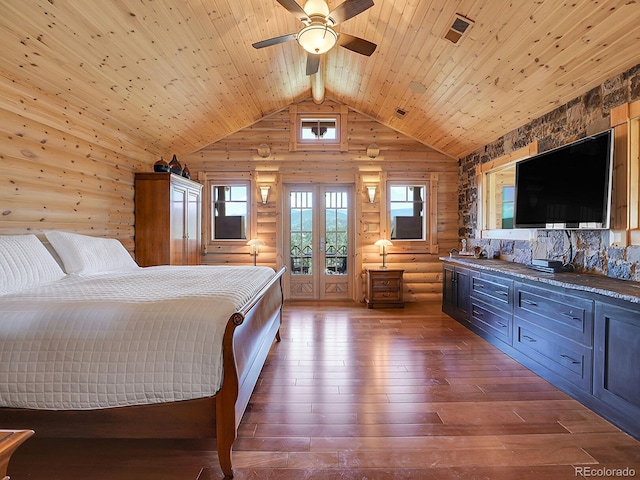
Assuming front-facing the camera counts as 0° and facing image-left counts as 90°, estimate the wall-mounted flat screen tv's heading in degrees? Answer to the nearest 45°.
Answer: approximately 45°

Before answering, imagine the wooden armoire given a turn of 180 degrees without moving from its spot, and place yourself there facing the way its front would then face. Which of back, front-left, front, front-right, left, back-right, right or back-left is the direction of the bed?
back-left

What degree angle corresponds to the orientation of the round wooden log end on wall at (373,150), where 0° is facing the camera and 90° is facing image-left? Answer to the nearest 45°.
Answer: approximately 0°

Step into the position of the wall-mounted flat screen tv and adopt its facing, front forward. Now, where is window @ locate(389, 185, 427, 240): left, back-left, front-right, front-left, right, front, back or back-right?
right

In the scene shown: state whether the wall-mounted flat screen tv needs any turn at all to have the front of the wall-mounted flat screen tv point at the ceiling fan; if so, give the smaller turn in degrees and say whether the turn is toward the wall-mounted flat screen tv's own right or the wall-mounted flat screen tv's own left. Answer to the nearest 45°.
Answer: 0° — it already faces it

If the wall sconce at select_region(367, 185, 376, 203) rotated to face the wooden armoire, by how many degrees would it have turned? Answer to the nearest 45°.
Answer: approximately 45° to its right

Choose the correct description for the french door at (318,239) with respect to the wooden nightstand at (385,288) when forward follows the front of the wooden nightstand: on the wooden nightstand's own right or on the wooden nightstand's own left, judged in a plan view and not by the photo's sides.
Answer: on the wooden nightstand's own right

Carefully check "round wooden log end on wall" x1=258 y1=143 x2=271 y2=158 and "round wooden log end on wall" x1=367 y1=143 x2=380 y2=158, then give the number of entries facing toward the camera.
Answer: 2

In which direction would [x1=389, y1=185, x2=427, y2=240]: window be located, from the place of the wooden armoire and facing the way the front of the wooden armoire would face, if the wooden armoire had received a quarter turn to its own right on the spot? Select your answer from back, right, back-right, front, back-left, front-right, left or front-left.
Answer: back-left

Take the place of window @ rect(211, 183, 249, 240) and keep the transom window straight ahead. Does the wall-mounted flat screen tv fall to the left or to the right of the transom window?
right
